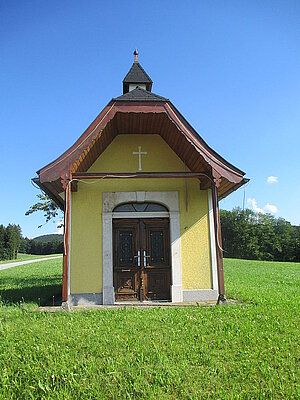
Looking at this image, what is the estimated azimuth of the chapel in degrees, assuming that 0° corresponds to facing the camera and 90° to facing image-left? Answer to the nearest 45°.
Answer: approximately 0°
